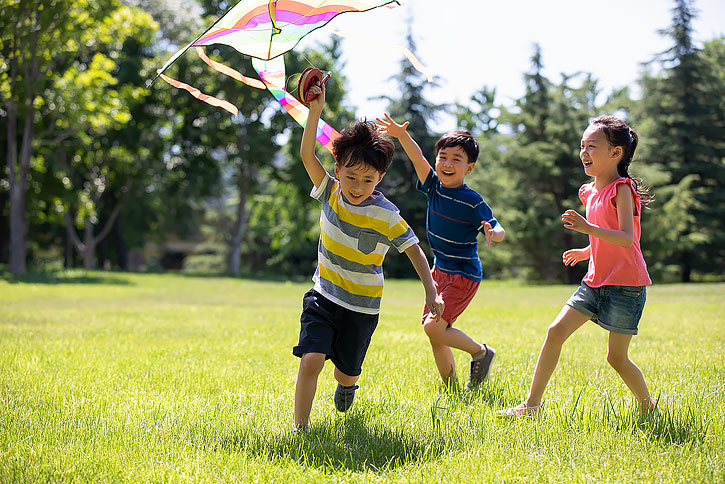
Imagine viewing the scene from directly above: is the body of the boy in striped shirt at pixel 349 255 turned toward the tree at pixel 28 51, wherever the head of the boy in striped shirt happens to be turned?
no

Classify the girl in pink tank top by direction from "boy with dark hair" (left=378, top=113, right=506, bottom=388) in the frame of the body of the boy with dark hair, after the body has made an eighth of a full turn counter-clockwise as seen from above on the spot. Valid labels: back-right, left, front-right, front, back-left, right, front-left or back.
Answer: front-left

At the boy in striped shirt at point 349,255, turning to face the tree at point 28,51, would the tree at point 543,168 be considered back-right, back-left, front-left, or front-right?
front-right

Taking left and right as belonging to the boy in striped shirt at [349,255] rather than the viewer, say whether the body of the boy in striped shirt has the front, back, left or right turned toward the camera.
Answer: front

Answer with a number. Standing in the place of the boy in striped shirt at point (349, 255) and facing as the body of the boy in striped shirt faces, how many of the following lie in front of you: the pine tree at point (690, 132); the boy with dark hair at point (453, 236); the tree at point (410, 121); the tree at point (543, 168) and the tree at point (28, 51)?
0

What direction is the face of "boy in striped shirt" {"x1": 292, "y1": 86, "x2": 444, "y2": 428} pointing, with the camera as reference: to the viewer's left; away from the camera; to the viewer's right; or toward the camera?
toward the camera

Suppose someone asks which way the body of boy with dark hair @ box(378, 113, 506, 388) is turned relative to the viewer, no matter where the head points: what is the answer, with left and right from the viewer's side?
facing the viewer and to the left of the viewer

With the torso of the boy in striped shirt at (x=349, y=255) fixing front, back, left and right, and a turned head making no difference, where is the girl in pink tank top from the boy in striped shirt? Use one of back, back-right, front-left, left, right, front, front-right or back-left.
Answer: left

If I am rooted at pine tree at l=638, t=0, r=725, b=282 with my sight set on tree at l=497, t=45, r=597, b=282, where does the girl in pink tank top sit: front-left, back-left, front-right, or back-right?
front-left

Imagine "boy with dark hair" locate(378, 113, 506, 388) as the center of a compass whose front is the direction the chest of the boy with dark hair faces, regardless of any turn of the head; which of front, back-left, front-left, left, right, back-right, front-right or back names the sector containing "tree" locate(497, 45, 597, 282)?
back-right

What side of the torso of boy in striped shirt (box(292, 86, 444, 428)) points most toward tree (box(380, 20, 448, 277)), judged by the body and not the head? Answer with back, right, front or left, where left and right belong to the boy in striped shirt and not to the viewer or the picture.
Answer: back

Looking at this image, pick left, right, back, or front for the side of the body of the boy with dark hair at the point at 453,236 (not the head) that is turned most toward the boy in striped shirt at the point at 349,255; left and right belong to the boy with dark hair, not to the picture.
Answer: front

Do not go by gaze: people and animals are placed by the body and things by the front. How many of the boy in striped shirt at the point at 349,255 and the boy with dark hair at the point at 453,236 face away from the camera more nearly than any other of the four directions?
0

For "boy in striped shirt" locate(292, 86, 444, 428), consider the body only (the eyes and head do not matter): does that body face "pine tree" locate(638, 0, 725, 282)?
no

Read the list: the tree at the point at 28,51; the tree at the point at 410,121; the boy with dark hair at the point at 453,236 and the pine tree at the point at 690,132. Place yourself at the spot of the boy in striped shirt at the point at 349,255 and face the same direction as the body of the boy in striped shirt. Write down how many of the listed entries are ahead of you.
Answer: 0

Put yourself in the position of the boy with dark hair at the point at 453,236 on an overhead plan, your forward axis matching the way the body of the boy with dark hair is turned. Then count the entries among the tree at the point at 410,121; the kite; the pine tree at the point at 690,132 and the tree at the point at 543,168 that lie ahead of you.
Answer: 1

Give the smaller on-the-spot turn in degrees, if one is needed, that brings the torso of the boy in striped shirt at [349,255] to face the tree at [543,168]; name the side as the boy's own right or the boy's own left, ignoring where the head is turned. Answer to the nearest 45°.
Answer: approximately 180°
